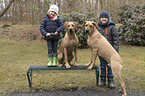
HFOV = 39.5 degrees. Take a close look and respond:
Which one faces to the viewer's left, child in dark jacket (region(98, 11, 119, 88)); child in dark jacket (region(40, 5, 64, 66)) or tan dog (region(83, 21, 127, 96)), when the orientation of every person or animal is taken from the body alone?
the tan dog

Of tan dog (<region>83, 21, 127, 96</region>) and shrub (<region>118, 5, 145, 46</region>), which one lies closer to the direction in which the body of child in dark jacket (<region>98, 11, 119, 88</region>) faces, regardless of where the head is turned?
the tan dog

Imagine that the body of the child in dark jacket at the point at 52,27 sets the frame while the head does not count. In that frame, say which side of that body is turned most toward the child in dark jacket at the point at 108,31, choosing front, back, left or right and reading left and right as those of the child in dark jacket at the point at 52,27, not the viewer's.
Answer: left

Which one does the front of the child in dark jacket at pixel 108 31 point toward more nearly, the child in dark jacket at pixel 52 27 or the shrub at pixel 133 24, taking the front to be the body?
the child in dark jacket

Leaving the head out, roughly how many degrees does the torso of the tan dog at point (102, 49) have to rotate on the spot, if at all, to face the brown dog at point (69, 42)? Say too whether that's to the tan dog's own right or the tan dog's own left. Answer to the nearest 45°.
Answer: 0° — it already faces it

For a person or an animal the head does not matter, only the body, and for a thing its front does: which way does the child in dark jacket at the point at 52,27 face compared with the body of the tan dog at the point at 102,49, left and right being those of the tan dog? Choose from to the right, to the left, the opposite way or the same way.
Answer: to the left

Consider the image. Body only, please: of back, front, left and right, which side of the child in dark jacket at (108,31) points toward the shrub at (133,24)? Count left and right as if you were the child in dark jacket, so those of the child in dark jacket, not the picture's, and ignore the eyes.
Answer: back

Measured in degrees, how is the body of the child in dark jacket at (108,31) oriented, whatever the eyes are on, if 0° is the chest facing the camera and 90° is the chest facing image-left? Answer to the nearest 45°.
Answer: approximately 0°

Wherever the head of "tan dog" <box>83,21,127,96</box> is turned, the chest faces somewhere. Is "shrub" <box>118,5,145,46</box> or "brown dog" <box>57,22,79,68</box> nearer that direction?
the brown dog

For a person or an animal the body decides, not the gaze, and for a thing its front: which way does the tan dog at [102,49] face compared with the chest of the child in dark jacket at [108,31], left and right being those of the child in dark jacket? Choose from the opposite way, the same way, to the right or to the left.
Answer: to the right

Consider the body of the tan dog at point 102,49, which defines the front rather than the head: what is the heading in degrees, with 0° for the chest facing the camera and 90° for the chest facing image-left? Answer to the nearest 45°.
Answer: approximately 90°
